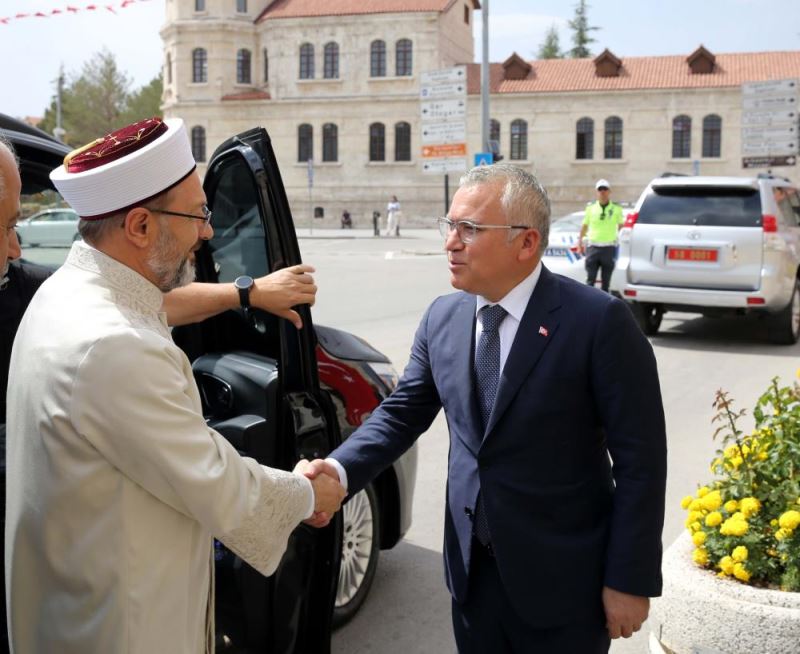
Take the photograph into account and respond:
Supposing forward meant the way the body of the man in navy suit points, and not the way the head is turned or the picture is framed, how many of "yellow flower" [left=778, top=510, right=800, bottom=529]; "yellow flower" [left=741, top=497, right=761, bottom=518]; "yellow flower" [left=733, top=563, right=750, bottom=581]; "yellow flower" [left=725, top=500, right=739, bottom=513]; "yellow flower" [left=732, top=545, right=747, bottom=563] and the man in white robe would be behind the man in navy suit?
5

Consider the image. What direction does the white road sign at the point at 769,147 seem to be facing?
toward the camera

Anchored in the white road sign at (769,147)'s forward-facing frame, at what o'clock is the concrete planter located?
The concrete planter is roughly at 12 o'clock from the white road sign.

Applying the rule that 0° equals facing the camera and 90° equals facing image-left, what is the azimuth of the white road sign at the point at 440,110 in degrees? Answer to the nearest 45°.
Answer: approximately 0°

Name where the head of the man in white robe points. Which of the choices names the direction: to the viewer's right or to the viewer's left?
to the viewer's right

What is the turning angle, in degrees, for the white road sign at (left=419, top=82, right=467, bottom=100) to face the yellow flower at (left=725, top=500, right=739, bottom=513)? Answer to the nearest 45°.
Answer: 0° — it already faces it

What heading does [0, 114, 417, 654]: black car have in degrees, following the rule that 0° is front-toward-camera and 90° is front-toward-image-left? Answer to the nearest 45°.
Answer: approximately 225°

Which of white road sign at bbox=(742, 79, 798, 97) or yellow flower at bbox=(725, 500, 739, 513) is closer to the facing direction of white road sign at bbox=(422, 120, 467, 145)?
the yellow flower

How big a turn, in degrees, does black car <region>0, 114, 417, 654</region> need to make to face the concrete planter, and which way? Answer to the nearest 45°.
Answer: approximately 45° to its right

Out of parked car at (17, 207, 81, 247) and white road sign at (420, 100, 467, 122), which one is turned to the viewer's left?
the parked car

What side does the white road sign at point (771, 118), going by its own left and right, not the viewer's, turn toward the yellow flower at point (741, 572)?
front

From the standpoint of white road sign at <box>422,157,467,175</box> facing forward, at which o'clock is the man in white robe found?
The man in white robe is roughly at 12 o'clock from the white road sign.

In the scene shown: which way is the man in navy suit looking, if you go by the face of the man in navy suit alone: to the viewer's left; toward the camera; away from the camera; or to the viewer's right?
to the viewer's left

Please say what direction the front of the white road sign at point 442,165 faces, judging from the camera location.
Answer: facing the viewer
